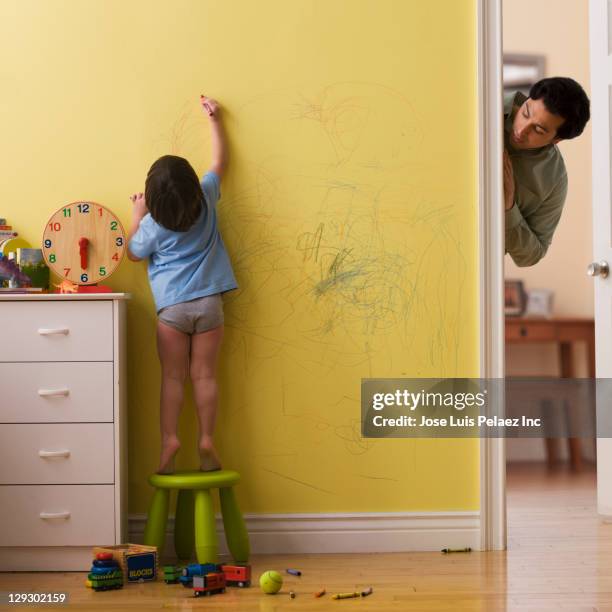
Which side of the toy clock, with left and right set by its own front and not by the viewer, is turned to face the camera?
front

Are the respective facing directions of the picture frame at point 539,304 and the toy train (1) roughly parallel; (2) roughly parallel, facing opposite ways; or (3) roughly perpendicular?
roughly perpendicular

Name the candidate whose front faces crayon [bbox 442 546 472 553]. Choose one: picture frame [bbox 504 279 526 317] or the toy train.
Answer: the picture frame

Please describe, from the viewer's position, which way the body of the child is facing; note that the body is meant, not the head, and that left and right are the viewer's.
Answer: facing away from the viewer

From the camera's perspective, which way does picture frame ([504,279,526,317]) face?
toward the camera

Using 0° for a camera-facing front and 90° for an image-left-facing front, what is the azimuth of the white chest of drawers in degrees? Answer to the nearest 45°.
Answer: approximately 0°

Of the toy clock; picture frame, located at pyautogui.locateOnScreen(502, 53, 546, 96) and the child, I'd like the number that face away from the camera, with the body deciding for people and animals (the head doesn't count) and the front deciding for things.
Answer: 1

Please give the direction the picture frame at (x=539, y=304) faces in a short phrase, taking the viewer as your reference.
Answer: facing the viewer

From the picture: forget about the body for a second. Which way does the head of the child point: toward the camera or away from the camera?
away from the camera

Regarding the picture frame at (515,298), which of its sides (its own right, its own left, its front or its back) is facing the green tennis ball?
front

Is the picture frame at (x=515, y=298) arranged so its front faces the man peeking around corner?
yes

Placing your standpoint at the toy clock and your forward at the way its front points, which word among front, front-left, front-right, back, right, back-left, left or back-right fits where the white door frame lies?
left
